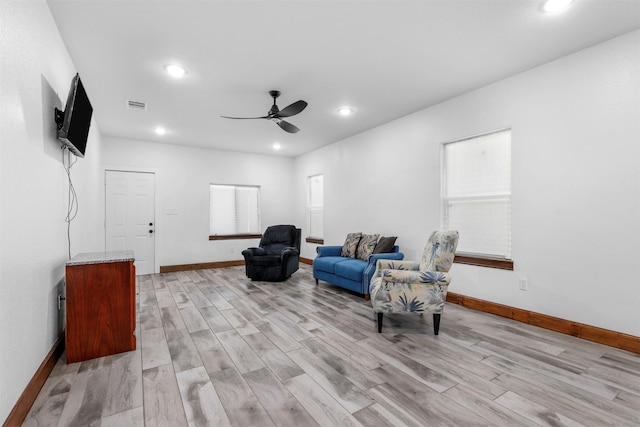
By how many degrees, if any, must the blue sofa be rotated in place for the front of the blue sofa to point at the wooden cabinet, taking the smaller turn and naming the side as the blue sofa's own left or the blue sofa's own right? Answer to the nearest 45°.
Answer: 0° — it already faces it

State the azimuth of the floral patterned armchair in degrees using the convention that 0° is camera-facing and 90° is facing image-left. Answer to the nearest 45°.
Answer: approximately 90°

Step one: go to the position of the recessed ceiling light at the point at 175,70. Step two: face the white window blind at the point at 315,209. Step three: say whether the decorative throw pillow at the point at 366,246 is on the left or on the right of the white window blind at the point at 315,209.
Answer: right

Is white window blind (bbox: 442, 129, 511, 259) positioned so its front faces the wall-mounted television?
yes

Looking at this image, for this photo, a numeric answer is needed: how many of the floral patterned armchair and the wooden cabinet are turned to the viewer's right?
1

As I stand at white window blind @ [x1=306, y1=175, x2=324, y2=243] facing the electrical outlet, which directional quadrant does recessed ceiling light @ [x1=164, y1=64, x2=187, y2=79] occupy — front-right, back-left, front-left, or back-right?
front-right

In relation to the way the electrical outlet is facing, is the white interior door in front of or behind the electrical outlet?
in front

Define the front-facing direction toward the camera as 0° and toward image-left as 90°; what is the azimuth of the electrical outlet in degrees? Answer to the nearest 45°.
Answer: approximately 45°

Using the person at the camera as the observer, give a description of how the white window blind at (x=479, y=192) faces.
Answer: facing the viewer and to the left of the viewer

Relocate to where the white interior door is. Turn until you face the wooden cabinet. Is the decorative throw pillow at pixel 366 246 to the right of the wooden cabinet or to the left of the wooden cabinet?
left

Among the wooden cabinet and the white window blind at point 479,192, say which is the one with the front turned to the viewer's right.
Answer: the wooden cabinet

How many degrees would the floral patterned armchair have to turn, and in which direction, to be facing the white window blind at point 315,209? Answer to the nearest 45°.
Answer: approximately 45° to its right

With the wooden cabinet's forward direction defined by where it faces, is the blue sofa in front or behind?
in front

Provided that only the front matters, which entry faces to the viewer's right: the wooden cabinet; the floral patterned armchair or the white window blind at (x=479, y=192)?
the wooden cabinet
